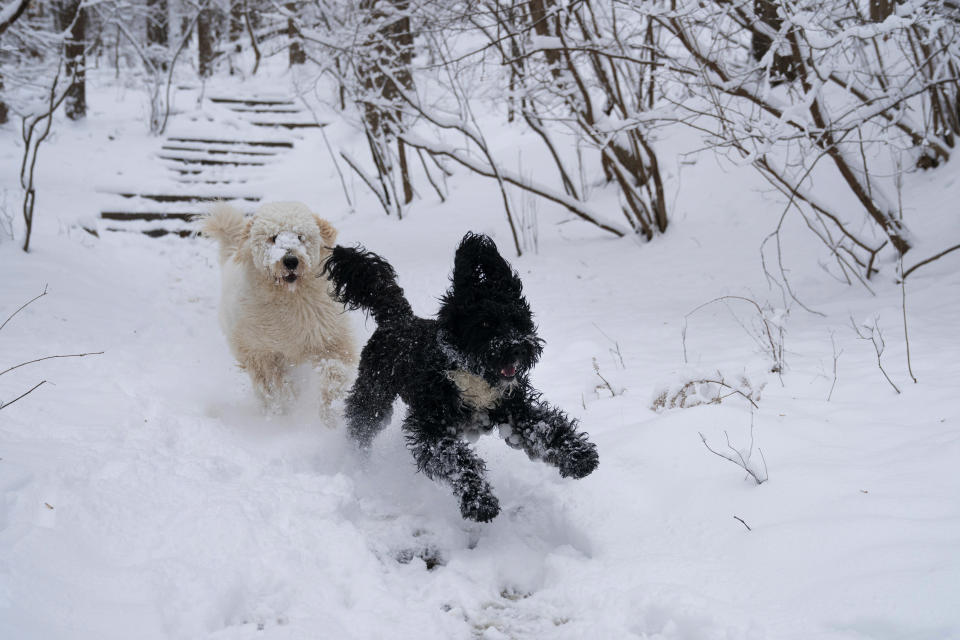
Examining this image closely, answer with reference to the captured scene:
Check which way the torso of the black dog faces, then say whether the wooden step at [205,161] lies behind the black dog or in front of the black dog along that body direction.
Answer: behind

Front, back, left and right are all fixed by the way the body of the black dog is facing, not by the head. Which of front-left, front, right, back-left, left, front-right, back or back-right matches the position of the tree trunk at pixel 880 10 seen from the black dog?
left

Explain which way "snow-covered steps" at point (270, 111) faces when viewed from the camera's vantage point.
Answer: facing the viewer

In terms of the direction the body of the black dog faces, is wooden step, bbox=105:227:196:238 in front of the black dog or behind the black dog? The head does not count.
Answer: behind

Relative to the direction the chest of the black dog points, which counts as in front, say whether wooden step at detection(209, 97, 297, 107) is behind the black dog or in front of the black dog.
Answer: behind

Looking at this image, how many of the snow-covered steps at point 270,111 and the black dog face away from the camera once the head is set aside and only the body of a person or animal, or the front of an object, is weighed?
0

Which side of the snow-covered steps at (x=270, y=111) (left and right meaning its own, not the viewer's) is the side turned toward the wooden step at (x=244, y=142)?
front

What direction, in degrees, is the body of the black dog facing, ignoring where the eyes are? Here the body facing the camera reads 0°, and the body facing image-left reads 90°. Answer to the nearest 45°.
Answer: approximately 315°

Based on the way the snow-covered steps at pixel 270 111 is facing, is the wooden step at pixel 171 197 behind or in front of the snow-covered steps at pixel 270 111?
in front

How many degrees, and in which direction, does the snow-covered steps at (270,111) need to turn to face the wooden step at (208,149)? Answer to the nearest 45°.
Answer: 0° — it already faces it
